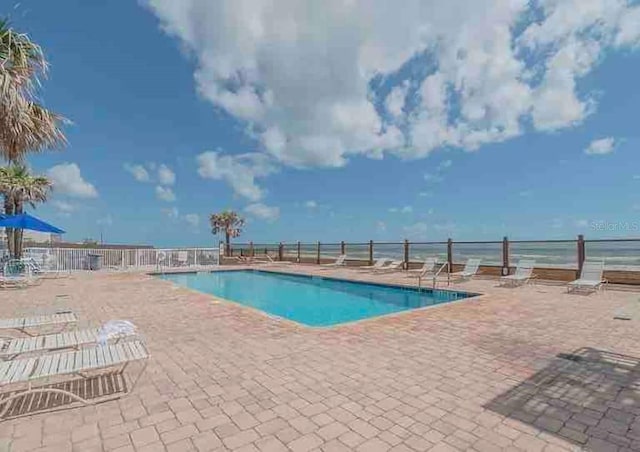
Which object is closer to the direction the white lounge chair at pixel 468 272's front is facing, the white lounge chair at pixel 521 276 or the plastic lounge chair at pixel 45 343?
the plastic lounge chair

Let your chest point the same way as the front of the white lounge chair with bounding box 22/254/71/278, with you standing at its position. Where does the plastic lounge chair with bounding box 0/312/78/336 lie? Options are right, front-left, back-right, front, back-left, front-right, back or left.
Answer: right

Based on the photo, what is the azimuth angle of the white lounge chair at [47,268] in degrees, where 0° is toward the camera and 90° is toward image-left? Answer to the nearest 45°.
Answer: approximately 270°

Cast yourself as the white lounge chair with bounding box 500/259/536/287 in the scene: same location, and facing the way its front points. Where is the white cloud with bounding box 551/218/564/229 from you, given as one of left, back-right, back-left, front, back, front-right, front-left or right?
back-right

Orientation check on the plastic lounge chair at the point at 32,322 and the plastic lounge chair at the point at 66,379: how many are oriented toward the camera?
0

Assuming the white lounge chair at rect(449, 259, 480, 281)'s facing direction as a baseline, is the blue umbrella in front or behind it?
in front
